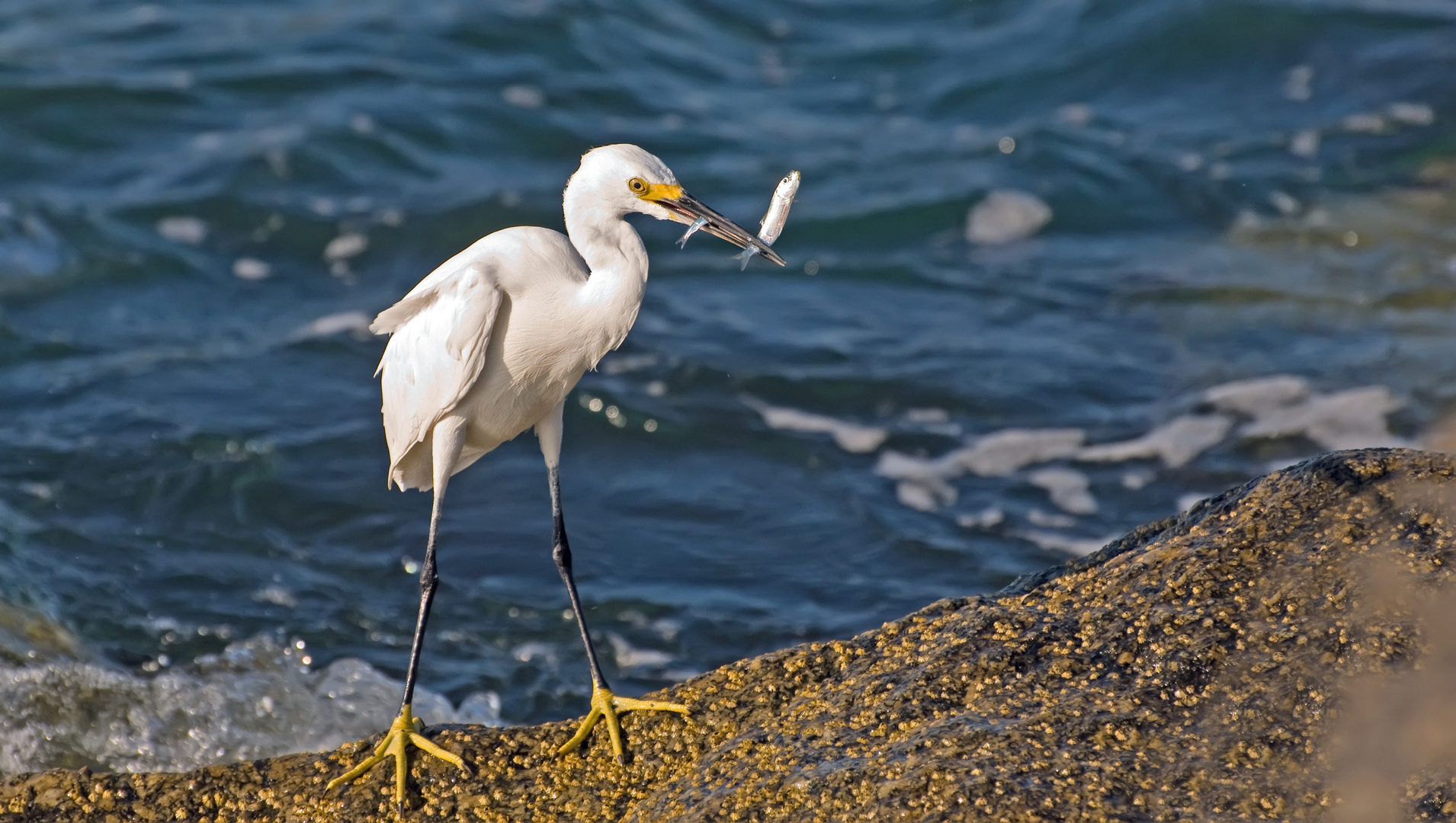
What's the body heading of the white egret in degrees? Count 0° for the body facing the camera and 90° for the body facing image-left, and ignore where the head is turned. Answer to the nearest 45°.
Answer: approximately 315°
